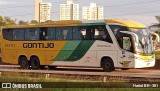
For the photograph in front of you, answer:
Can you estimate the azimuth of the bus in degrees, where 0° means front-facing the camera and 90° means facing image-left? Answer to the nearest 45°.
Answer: approximately 315°
